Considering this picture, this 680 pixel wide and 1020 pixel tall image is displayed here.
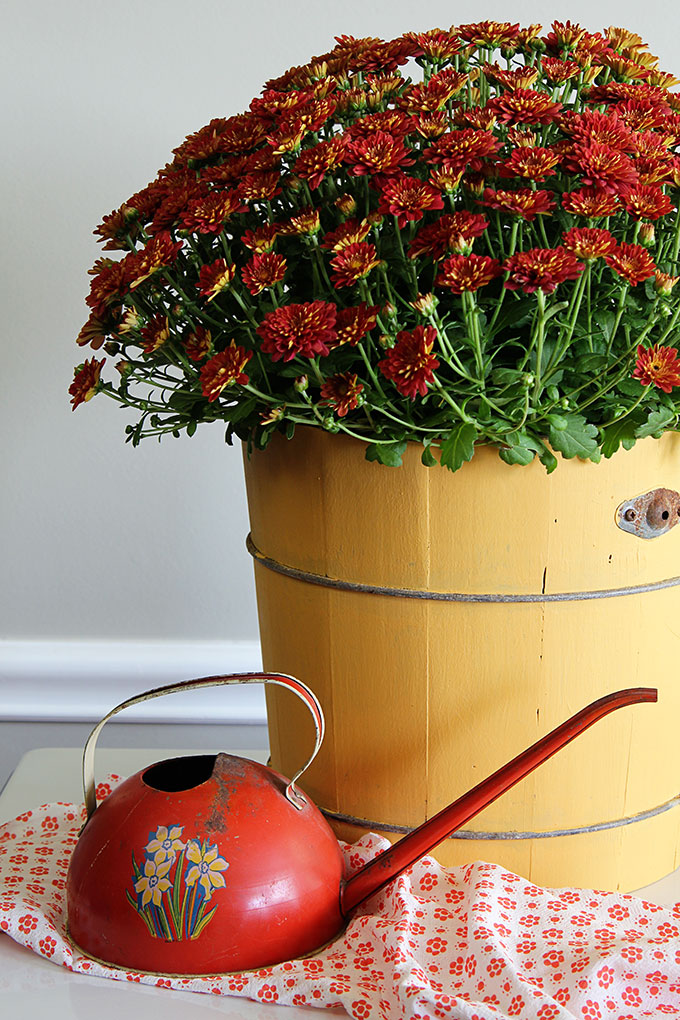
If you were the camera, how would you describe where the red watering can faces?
facing to the right of the viewer
